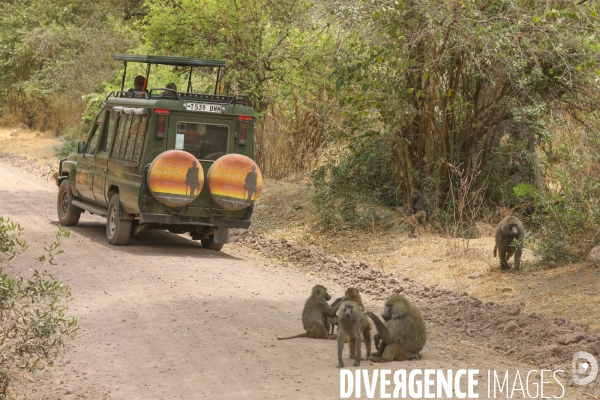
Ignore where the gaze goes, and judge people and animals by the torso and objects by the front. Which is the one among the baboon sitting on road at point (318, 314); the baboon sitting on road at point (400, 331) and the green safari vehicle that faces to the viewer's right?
the baboon sitting on road at point (318, 314)

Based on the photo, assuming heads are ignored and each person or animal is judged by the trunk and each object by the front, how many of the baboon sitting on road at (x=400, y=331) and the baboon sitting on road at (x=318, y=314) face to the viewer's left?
1

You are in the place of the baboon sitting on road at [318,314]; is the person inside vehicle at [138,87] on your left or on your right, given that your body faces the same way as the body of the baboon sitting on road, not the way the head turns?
on your left

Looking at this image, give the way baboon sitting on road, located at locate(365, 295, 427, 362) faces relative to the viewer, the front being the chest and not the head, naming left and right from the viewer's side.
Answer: facing to the left of the viewer

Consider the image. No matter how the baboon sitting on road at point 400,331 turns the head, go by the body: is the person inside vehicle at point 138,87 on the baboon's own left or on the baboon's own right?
on the baboon's own right

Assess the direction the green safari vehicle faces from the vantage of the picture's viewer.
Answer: facing away from the viewer and to the left of the viewer

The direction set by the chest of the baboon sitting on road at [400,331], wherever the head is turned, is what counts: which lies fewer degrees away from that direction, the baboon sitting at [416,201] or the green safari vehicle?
the green safari vehicle

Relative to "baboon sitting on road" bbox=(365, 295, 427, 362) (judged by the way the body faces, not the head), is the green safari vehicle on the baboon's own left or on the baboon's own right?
on the baboon's own right

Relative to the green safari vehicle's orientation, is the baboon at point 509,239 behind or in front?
behind

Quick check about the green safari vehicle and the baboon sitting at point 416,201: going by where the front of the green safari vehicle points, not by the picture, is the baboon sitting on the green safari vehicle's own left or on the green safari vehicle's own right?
on the green safari vehicle's own right

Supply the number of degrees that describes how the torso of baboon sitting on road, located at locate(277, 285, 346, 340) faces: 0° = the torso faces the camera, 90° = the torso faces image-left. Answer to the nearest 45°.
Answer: approximately 270°

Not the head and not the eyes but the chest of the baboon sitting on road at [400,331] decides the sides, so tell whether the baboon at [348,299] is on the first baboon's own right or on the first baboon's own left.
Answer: on the first baboon's own right

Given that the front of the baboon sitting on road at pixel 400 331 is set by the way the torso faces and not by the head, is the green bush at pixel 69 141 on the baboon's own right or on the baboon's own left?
on the baboon's own right

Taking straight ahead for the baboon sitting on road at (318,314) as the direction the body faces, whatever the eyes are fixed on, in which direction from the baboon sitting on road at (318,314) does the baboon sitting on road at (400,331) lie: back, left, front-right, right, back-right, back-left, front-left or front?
front-right

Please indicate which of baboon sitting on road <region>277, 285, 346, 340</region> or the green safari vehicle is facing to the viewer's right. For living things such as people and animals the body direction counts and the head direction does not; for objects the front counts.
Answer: the baboon sitting on road
